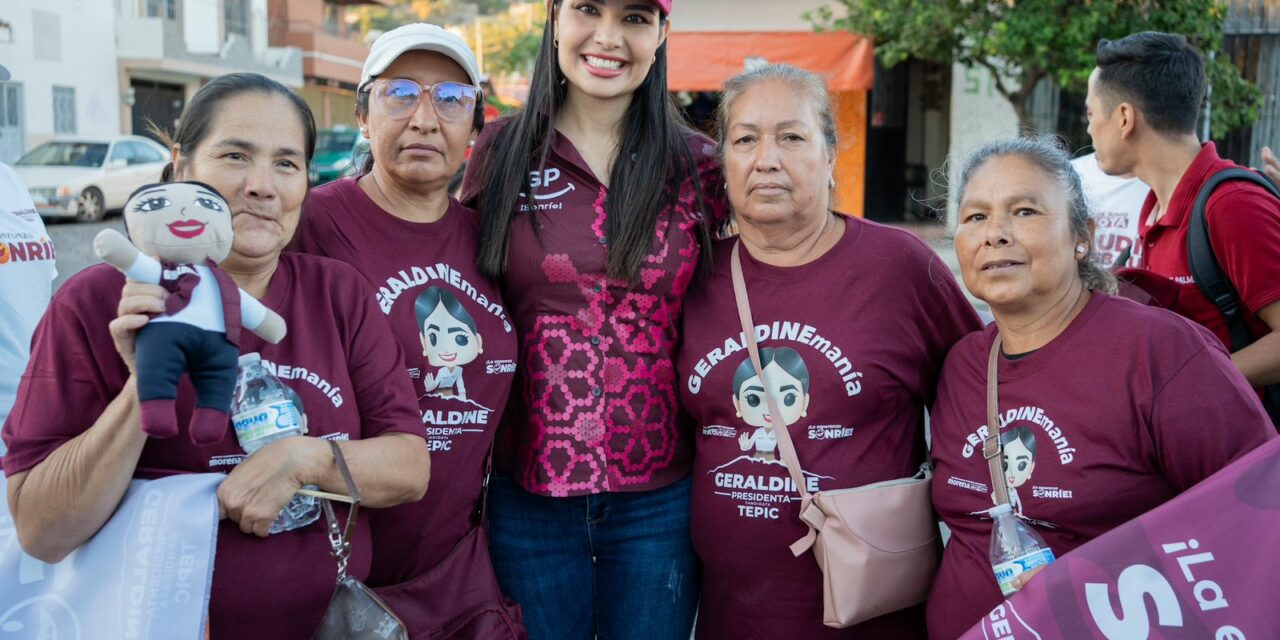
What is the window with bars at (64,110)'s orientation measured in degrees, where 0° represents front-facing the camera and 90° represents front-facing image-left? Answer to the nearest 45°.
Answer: approximately 0°

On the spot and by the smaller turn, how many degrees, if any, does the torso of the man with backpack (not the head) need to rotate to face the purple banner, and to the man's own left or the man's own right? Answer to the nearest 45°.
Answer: approximately 90° to the man's own left

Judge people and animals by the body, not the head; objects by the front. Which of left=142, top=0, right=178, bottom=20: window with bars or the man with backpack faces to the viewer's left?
the man with backpack

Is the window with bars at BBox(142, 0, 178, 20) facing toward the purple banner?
yes

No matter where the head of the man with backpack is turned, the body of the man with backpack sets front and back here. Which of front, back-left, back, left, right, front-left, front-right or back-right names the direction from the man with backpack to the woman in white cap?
front-left

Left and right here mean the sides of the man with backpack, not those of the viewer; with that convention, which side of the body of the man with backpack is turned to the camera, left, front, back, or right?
left

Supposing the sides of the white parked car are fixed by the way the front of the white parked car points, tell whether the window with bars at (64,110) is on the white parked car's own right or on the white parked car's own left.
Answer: on the white parked car's own right

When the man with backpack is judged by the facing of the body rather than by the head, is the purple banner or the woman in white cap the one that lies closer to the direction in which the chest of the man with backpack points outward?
the woman in white cap

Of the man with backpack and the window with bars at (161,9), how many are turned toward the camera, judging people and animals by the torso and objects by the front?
1
